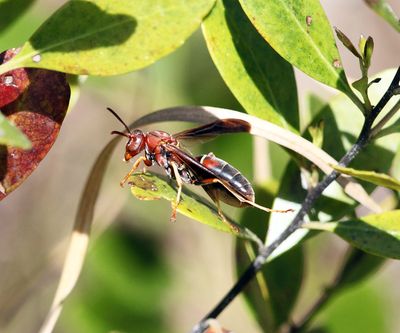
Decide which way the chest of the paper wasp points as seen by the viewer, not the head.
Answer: to the viewer's left
